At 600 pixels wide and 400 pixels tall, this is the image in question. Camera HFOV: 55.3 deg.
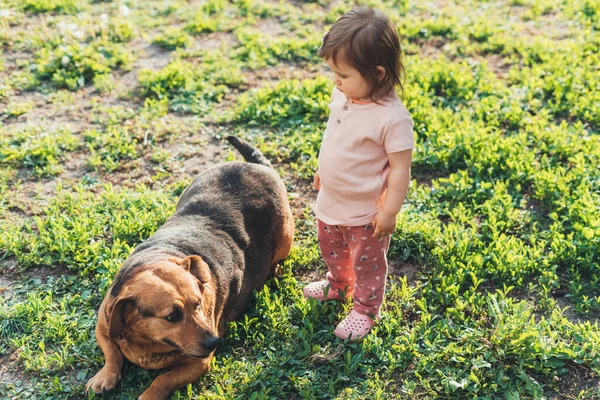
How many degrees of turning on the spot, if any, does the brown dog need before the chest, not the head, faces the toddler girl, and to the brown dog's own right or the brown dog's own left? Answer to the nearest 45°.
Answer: approximately 135° to the brown dog's own left

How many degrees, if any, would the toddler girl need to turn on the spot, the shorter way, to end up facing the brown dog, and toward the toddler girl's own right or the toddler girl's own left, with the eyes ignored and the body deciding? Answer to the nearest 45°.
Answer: approximately 45° to the toddler girl's own right

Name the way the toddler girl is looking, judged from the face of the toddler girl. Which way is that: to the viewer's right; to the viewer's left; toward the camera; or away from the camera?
to the viewer's left

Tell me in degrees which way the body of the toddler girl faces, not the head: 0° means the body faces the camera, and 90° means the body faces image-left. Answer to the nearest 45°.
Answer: approximately 45°

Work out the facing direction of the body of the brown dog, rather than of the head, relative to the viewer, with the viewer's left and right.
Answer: facing the viewer and to the left of the viewer

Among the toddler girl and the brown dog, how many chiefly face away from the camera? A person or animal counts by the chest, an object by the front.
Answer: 0
